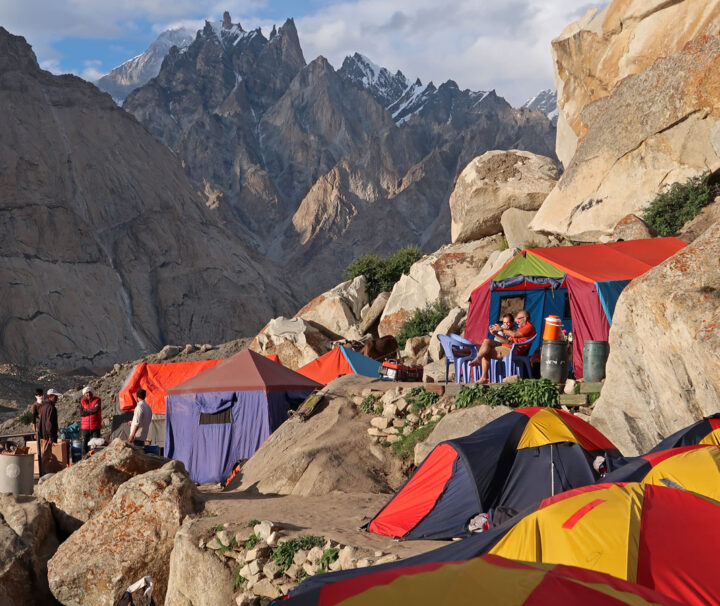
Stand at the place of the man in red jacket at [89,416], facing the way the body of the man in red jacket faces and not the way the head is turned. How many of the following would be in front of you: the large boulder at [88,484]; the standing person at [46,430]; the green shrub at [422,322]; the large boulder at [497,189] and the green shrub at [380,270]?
1

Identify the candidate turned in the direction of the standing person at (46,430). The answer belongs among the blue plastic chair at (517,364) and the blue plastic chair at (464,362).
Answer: the blue plastic chair at (517,364)

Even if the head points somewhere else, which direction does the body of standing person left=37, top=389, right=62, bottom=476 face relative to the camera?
to the viewer's right

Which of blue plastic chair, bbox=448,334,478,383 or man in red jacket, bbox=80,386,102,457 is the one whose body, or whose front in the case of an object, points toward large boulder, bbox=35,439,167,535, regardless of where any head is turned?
the man in red jacket

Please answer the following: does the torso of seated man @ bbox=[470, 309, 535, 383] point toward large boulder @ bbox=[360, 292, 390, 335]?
no

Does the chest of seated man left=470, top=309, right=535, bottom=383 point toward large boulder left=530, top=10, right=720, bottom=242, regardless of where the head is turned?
no

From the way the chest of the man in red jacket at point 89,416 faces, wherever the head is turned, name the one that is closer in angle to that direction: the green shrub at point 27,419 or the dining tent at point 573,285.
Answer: the dining tent

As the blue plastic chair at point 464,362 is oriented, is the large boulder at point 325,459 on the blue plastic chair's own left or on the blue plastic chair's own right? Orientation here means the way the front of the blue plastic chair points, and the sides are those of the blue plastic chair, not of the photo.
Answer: on the blue plastic chair's own right

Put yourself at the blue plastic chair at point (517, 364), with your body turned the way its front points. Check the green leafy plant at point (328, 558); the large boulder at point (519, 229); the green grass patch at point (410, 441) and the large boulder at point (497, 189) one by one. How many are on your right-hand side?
2

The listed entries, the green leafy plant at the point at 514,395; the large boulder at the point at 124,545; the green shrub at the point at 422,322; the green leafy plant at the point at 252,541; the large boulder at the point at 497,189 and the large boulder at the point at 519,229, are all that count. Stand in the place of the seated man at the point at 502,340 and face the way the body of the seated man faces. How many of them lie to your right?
3
